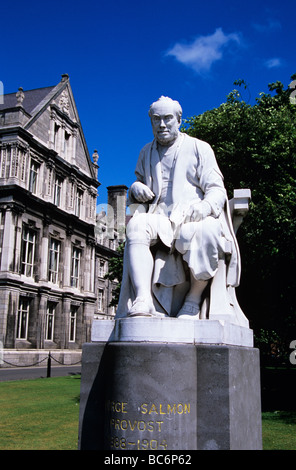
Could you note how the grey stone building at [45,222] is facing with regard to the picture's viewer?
facing the viewer and to the right of the viewer

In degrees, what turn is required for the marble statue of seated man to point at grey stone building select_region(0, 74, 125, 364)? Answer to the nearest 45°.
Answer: approximately 135° to its right

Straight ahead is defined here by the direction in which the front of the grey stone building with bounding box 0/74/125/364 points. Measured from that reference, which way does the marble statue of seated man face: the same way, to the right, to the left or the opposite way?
to the right

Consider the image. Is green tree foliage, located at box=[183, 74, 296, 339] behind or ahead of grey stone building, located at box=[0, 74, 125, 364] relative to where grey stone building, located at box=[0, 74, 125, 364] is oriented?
ahead

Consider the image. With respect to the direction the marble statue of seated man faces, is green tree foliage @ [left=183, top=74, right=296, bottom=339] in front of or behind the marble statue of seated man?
behind

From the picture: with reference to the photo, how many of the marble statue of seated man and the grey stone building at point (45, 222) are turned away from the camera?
0

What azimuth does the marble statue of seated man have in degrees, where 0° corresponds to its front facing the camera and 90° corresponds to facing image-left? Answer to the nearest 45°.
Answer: approximately 45°
